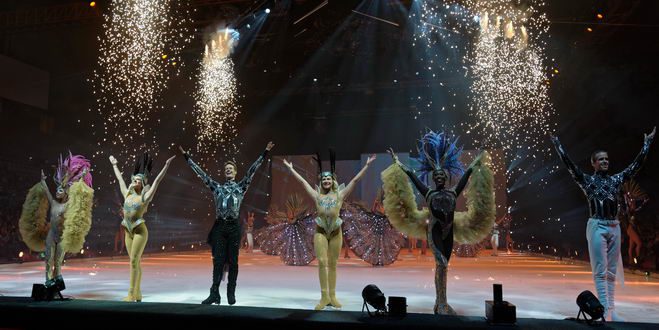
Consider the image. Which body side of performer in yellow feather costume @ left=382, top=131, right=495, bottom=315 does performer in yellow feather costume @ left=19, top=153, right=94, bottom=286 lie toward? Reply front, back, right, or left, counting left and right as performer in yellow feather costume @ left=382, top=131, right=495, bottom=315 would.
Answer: right

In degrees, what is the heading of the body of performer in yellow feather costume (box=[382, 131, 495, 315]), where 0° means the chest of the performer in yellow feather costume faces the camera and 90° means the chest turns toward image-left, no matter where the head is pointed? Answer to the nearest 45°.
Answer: approximately 0°

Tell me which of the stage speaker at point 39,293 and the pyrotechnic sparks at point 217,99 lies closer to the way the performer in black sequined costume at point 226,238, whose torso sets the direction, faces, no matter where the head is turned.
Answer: the stage speaker

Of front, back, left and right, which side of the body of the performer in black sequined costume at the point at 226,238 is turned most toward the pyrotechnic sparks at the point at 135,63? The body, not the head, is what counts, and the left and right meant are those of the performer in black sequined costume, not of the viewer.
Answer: back

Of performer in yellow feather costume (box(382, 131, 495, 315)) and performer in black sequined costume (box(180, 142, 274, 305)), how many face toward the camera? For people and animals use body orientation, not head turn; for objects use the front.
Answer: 2

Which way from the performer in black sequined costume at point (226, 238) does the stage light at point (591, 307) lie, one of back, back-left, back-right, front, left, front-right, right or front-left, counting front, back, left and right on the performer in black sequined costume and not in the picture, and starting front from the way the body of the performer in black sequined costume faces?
front-left

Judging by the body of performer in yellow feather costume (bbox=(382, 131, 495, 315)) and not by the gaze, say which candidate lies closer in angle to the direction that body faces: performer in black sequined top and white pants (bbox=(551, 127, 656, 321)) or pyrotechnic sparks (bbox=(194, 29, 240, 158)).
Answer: the performer in black sequined top and white pants

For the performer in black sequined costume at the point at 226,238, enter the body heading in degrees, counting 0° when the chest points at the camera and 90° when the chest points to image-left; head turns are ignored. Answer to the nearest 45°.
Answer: approximately 0°

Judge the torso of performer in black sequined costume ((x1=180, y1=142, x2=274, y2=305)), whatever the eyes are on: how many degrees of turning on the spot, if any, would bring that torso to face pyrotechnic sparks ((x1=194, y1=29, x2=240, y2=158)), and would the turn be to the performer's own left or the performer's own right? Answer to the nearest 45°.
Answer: approximately 180°

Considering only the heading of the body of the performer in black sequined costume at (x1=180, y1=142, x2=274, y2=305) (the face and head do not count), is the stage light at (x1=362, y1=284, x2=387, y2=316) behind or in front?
in front

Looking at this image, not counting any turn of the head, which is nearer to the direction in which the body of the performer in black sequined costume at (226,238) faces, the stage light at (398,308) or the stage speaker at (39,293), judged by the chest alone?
the stage light

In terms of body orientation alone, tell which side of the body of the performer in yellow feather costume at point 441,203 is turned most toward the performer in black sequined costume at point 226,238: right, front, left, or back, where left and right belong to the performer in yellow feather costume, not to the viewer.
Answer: right

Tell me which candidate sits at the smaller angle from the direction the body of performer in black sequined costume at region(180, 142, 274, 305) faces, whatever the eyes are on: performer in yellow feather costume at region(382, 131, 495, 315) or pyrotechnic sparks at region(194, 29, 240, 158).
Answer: the performer in yellow feather costume
